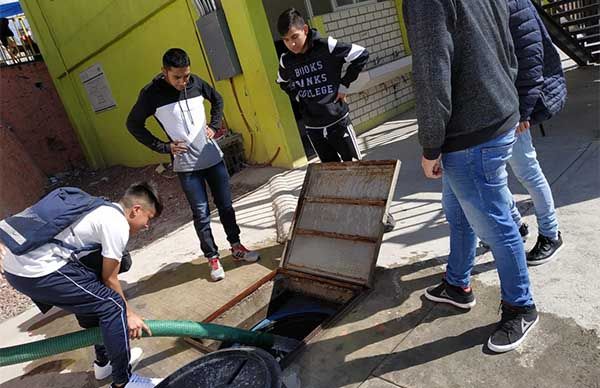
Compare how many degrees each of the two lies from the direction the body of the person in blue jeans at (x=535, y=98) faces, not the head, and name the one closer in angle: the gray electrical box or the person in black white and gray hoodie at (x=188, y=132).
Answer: the person in black white and gray hoodie

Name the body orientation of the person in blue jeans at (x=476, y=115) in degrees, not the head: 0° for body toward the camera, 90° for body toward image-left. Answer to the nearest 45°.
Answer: approximately 90°

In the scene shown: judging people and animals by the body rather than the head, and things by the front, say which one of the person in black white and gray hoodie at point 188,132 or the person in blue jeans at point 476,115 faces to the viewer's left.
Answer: the person in blue jeans

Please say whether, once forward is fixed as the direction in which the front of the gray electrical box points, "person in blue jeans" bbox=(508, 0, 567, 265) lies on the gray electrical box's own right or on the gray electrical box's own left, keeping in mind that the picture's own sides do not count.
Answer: on the gray electrical box's own left

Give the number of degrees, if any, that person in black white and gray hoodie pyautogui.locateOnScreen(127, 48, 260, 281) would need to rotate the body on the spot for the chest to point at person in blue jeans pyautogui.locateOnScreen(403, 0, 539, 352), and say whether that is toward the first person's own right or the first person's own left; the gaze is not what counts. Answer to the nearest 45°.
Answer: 0° — they already face them
